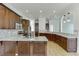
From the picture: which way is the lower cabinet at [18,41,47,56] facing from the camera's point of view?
toward the camera

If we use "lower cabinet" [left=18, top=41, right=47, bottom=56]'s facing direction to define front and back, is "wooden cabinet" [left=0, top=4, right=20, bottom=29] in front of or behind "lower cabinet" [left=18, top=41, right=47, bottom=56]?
behind
